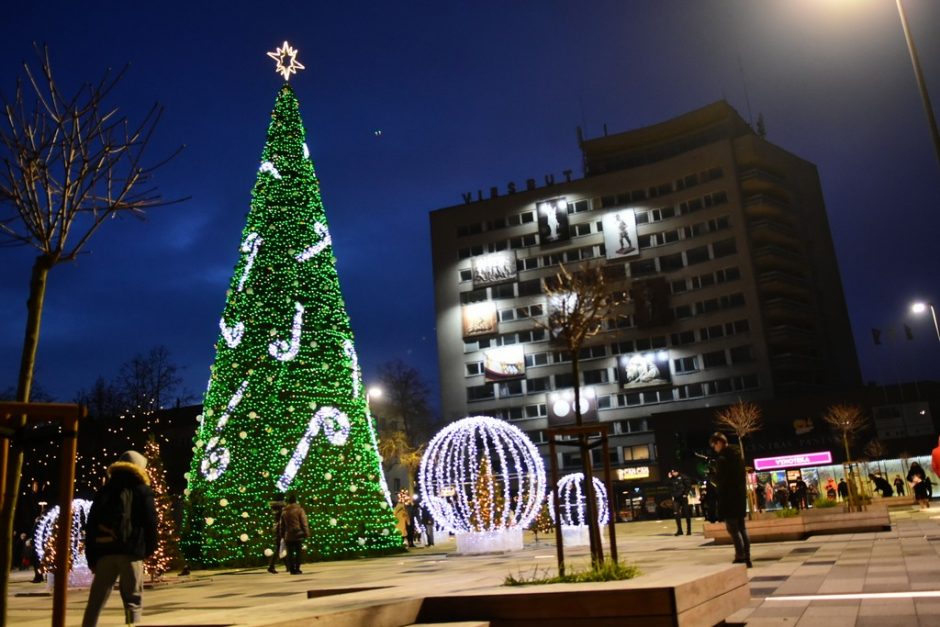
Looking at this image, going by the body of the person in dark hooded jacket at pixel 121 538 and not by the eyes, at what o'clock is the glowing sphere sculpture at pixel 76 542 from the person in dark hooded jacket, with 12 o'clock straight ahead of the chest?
The glowing sphere sculpture is roughly at 12 o'clock from the person in dark hooded jacket.

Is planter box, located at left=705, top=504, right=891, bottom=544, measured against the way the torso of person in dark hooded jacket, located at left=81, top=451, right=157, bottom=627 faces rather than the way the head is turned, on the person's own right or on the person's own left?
on the person's own right

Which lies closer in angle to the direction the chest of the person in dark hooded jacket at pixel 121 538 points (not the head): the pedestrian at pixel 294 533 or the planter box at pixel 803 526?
the pedestrian

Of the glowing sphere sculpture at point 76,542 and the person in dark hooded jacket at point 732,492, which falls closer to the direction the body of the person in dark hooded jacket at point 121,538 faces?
the glowing sphere sculpture

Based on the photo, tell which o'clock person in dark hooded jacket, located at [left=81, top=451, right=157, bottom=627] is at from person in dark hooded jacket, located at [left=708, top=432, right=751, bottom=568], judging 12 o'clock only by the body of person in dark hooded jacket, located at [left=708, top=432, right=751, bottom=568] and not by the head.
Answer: person in dark hooded jacket, located at [left=81, top=451, right=157, bottom=627] is roughly at 10 o'clock from person in dark hooded jacket, located at [left=708, top=432, right=751, bottom=568].

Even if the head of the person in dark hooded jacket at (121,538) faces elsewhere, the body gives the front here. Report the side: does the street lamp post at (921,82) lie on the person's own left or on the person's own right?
on the person's own right

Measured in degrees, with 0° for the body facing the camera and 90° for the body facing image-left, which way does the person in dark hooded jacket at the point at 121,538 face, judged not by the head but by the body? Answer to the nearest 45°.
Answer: approximately 180°

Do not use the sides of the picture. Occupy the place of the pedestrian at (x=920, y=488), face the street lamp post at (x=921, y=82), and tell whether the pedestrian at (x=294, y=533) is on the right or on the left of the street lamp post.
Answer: right

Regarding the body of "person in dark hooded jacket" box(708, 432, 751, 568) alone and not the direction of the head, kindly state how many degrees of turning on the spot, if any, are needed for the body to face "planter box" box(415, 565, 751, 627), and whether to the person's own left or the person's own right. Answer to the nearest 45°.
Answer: approximately 90° to the person's own left

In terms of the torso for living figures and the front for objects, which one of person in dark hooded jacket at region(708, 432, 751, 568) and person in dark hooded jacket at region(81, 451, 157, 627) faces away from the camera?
person in dark hooded jacket at region(81, 451, 157, 627)

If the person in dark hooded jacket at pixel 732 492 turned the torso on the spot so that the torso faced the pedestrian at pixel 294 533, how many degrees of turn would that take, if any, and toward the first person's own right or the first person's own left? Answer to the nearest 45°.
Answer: approximately 45° to the first person's own right

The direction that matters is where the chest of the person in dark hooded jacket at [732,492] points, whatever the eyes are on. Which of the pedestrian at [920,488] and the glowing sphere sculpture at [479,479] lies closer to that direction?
the glowing sphere sculpture

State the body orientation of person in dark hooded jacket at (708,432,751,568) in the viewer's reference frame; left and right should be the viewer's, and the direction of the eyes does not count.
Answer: facing to the left of the viewer
